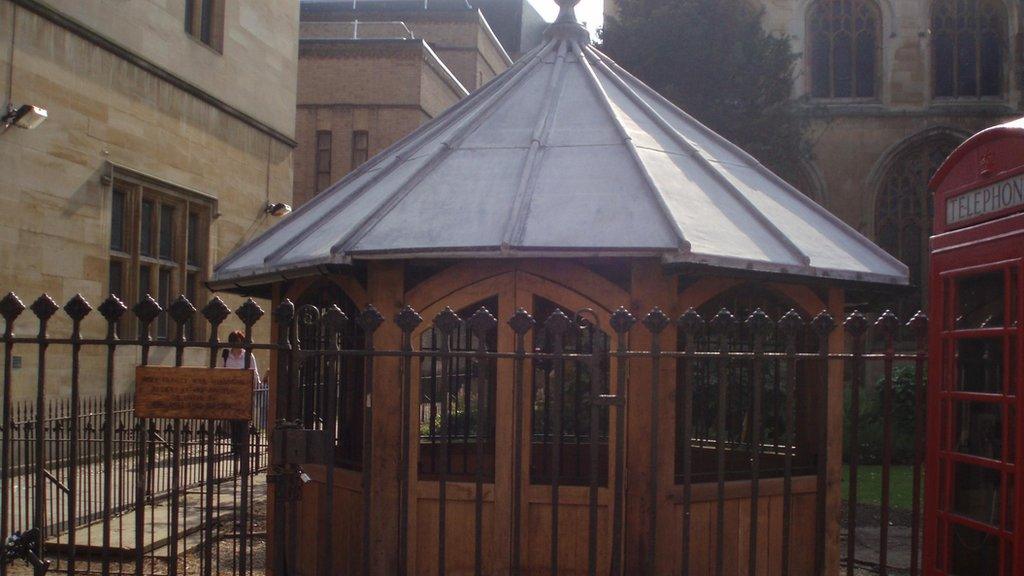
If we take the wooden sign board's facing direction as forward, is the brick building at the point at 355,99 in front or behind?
behind

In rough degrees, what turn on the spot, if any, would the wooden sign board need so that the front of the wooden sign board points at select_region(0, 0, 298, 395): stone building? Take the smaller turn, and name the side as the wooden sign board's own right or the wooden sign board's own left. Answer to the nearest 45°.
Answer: approximately 180°

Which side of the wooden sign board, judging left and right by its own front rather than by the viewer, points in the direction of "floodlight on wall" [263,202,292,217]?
back

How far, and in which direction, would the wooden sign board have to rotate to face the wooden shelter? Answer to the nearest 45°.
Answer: approximately 135° to its left

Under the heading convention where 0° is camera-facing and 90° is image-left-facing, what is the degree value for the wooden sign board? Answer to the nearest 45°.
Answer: approximately 0°

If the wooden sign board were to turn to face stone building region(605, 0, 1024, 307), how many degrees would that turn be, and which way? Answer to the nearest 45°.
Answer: approximately 135° to its left
